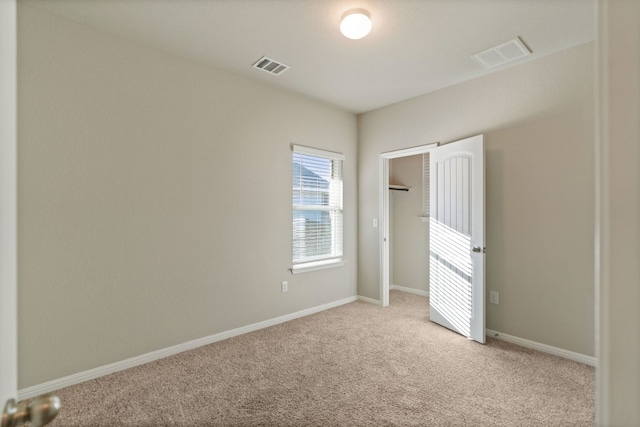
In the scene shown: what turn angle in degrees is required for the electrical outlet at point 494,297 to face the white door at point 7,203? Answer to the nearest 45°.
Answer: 0° — it already faces it

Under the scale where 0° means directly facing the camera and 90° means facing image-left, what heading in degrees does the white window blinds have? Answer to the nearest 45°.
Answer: approximately 315°

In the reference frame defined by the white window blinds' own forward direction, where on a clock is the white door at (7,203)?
The white door is roughly at 2 o'clock from the white window blinds.

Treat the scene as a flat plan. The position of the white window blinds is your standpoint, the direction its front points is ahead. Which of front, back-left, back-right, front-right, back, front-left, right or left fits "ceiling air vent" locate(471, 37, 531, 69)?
front

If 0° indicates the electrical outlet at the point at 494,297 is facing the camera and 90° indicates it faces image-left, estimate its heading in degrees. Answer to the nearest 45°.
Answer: approximately 0°

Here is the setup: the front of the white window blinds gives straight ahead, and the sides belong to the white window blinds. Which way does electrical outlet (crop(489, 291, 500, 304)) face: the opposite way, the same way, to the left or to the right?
to the right

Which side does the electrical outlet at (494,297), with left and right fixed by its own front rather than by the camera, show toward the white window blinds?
right

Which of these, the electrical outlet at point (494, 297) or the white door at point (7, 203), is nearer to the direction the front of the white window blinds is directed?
the electrical outlet

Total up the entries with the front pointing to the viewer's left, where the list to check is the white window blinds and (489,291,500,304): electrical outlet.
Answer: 0

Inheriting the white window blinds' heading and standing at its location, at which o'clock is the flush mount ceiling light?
The flush mount ceiling light is roughly at 1 o'clock from the white window blinds.

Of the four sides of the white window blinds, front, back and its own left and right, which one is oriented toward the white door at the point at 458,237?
front
